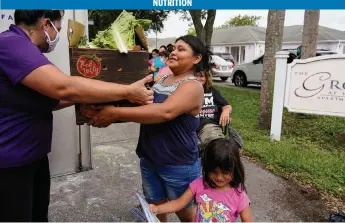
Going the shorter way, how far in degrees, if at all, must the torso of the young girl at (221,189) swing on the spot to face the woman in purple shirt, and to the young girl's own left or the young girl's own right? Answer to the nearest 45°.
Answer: approximately 90° to the young girl's own right

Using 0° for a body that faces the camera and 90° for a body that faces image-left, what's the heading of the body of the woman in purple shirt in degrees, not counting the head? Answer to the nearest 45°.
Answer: approximately 270°

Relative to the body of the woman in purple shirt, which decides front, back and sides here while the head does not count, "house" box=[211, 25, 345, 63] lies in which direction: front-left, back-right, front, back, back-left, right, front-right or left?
front-left

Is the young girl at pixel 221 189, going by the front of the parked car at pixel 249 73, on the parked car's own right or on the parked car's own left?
on the parked car's own left

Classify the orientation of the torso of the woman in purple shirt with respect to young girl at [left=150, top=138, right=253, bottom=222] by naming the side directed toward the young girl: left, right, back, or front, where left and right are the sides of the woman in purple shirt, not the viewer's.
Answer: front

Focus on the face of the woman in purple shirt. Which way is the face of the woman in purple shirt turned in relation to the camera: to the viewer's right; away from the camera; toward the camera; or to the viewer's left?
to the viewer's right

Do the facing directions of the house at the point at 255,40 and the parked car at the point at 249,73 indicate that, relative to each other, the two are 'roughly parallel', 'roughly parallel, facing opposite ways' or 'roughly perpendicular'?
roughly perpendicular

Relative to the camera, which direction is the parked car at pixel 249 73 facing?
to the viewer's left

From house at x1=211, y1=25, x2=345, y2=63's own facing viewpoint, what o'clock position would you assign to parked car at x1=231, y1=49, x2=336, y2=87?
The parked car is roughly at 12 o'clock from the house.

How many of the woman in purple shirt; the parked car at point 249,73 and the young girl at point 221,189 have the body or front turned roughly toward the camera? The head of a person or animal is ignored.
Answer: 1

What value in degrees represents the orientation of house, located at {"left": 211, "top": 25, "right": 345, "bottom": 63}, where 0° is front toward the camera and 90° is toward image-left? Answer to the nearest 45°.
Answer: approximately 0°

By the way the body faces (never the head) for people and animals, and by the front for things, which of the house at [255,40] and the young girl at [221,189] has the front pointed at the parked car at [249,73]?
the house
